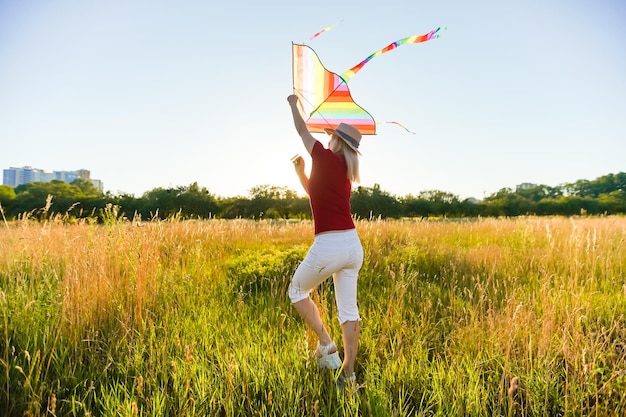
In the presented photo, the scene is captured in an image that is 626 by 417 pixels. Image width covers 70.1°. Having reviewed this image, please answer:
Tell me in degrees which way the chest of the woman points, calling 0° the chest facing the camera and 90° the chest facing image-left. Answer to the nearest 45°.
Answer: approximately 135°

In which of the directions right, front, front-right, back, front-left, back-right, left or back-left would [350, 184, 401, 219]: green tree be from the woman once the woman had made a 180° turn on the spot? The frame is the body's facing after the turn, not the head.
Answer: back-left
